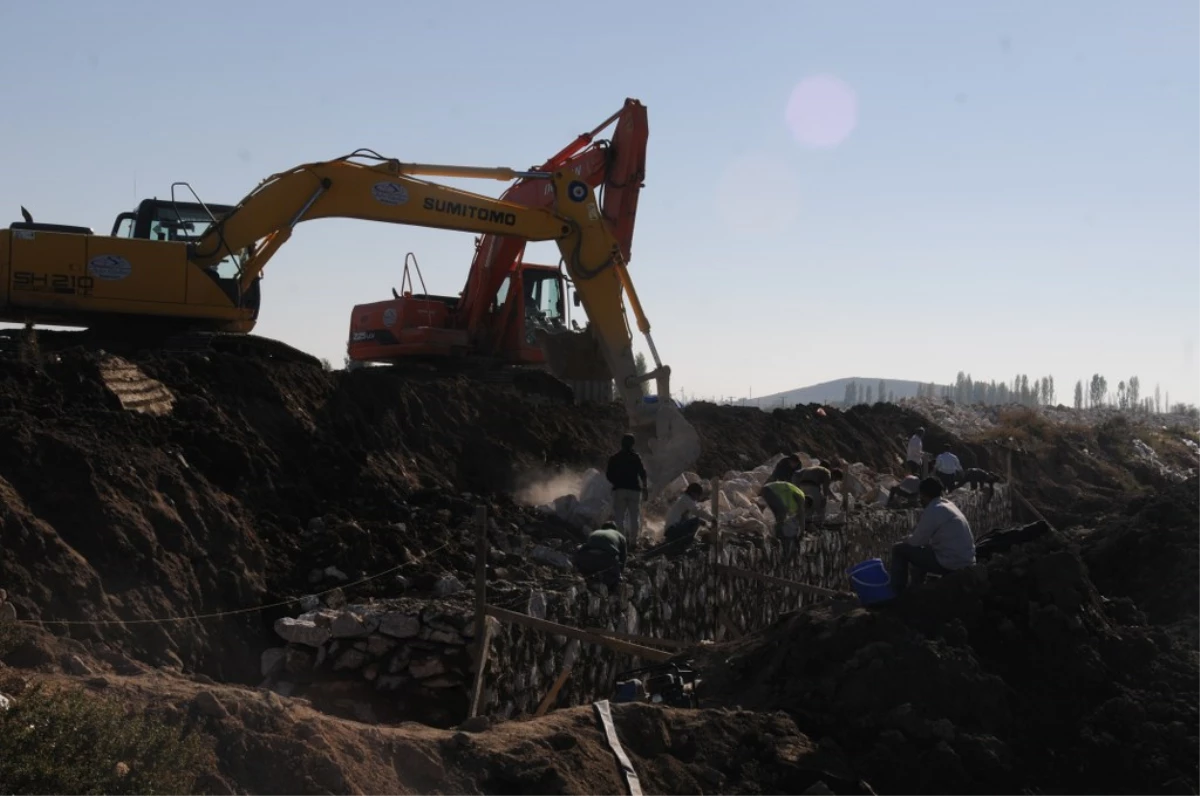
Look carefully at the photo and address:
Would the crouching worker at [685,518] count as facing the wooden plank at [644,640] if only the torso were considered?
no

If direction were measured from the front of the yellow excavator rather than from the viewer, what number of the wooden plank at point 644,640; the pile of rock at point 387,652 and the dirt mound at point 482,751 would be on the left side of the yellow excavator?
0

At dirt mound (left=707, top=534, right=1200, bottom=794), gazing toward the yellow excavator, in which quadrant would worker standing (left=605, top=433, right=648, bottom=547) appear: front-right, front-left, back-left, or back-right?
front-right

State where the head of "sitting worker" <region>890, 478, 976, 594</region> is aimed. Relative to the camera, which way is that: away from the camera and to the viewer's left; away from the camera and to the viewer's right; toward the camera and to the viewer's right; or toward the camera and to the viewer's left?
away from the camera and to the viewer's left

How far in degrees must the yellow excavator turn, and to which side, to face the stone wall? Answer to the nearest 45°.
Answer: approximately 90° to its right

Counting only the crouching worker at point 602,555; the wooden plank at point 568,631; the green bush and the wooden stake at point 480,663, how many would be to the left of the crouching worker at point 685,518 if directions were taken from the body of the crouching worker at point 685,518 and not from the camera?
0

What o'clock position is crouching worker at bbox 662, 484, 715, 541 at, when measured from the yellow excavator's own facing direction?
The crouching worker is roughly at 1 o'clock from the yellow excavator.

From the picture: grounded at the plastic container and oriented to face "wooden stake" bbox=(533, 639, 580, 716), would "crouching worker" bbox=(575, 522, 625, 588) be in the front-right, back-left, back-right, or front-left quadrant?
front-right

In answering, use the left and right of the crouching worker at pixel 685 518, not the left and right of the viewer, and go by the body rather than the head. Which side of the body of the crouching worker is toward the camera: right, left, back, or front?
right

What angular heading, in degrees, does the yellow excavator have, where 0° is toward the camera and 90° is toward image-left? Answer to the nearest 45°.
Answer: approximately 270°

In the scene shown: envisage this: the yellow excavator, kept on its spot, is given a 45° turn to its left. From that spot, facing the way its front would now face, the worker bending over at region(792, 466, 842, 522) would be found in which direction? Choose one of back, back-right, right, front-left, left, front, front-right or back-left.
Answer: front-right

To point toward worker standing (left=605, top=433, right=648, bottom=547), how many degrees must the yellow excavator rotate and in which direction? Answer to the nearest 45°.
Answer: approximately 45° to its right

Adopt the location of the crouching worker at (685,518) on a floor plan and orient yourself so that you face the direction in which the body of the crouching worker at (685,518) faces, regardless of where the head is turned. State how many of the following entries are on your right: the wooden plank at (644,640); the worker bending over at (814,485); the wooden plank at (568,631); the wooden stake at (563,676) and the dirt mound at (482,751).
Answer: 4
